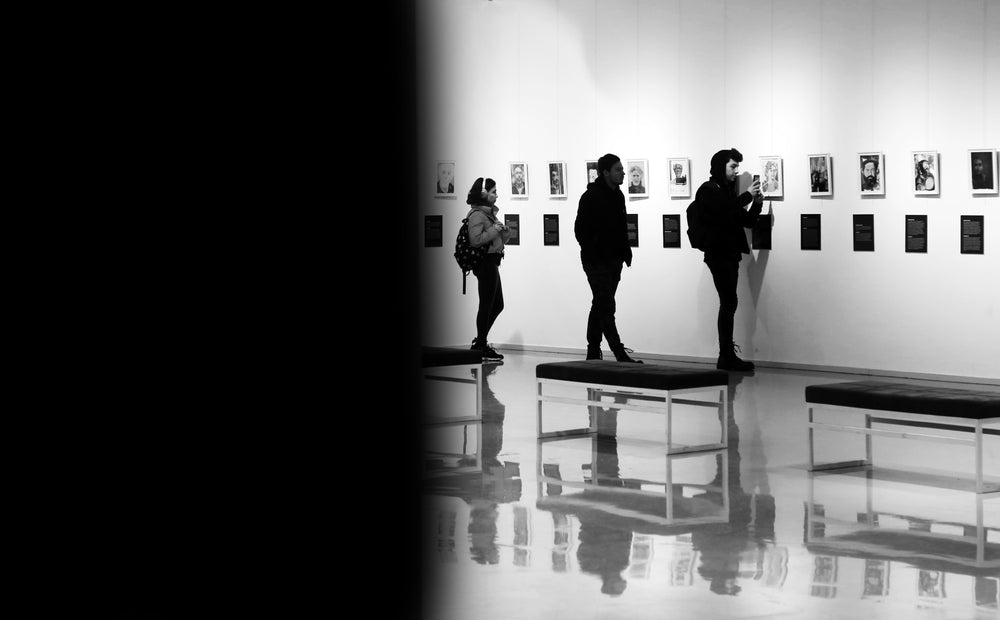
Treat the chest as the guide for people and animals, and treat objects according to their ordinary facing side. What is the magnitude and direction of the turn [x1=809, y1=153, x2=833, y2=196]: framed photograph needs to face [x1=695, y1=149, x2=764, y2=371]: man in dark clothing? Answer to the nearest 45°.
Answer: approximately 45° to its right

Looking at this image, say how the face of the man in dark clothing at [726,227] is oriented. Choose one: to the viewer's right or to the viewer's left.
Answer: to the viewer's right

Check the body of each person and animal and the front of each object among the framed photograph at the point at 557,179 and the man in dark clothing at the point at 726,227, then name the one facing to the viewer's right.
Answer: the man in dark clothing

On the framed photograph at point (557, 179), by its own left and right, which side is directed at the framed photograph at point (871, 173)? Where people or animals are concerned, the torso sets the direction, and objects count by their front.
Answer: left

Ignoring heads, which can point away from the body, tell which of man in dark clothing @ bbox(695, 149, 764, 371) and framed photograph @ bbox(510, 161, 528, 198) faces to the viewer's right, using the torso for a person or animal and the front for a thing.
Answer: the man in dark clothing

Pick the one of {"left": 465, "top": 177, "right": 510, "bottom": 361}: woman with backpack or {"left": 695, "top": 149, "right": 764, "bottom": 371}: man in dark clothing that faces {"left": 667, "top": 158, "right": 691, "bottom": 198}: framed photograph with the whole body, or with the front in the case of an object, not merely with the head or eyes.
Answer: the woman with backpack

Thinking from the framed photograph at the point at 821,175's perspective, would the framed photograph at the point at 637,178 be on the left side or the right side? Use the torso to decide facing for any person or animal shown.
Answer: on its right

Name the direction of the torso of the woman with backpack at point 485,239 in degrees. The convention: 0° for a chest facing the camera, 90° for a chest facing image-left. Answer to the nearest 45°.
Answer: approximately 270°

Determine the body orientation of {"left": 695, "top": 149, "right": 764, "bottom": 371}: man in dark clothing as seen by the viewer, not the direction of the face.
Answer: to the viewer's right

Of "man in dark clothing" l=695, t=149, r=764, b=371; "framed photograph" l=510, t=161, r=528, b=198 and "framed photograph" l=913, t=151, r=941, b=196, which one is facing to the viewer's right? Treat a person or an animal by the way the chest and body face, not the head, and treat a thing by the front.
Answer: the man in dark clothing

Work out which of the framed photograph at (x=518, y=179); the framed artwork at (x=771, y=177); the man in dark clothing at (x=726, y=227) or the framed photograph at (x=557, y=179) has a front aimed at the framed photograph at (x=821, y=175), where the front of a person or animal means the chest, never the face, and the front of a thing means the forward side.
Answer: the man in dark clothing

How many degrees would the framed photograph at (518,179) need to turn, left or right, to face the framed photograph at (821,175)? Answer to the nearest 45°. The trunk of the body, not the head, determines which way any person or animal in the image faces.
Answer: approximately 90° to its left

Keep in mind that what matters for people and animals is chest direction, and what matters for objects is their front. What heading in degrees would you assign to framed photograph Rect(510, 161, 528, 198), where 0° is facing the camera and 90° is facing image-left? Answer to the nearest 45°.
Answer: approximately 45°

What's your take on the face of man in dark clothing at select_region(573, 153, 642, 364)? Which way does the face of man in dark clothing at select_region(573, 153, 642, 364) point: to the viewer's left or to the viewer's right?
to the viewer's right
